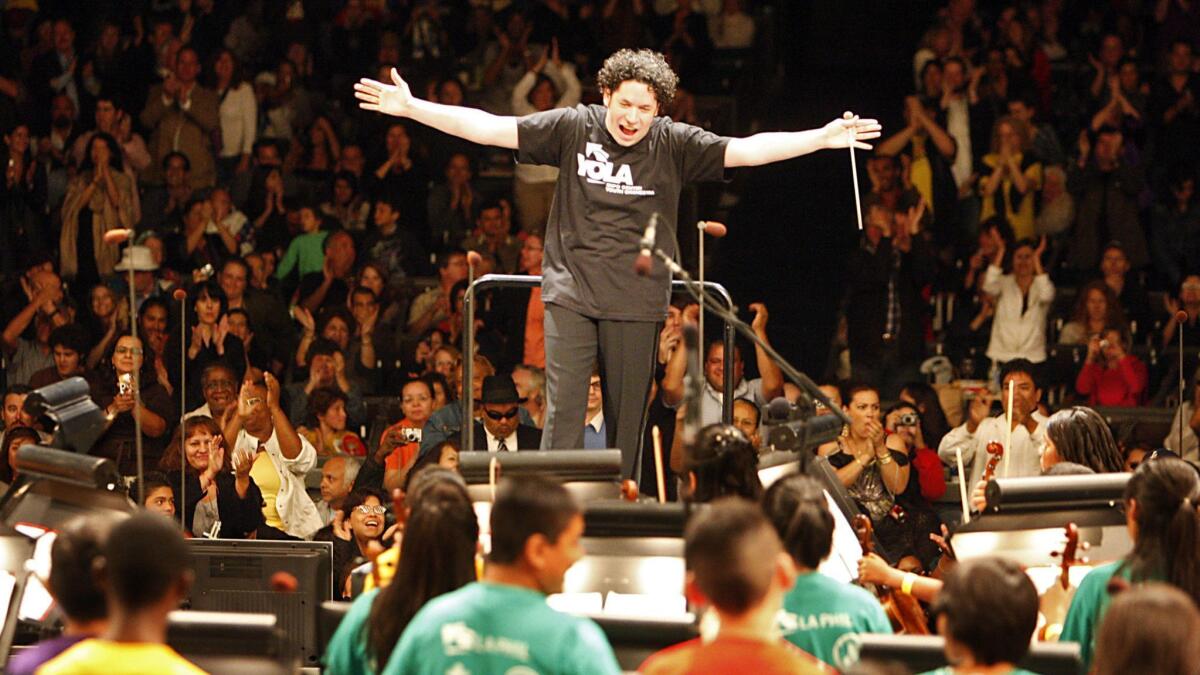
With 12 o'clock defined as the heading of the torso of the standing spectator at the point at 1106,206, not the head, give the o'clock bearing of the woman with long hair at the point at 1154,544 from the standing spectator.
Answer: The woman with long hair is roughly at 12 o'clock from the standing spectator.

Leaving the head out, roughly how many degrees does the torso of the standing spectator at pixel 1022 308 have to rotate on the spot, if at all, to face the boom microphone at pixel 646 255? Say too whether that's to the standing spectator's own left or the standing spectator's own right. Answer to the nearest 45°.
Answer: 0° — they already face it

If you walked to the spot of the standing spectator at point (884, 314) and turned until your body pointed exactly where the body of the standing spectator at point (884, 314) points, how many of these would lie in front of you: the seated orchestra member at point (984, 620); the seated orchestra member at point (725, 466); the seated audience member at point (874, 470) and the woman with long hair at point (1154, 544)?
4

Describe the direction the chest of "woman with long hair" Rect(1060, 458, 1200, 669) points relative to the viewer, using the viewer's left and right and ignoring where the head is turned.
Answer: facing away from the viewer and to the left of the viewer

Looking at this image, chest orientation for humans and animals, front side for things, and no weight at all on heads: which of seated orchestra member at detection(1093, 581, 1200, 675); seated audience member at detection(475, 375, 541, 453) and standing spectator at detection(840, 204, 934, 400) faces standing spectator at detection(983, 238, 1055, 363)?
seated orchestra member at detection(1093, 581, 1200, 675)
